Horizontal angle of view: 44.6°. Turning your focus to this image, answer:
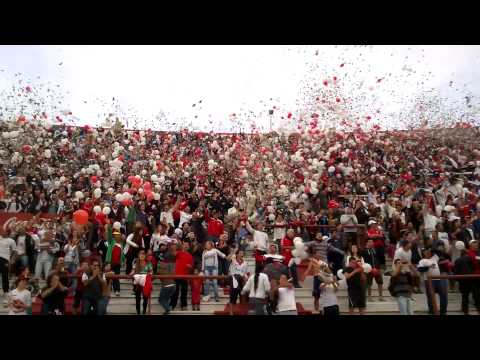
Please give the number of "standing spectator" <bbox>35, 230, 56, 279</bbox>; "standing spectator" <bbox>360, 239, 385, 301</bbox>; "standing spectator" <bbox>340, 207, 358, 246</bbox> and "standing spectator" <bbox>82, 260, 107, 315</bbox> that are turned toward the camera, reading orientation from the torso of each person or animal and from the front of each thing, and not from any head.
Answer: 4

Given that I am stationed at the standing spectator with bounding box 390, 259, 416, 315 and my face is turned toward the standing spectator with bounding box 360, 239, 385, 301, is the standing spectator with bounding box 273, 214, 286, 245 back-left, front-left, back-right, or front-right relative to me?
front-left

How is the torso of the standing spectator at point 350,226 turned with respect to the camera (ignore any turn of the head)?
toward the camera

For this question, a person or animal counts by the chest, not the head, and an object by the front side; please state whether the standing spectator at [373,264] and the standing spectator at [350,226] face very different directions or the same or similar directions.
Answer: same or similar directions

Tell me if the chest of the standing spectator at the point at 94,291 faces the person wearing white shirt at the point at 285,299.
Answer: no

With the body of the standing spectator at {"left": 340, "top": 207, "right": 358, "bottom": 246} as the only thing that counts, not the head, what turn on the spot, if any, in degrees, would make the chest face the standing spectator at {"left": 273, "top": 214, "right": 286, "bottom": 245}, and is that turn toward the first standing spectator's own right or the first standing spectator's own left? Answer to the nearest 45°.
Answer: approximately 135° to the first standing spectator's own right

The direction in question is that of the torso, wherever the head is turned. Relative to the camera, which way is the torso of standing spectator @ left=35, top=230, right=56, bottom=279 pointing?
toward the camera

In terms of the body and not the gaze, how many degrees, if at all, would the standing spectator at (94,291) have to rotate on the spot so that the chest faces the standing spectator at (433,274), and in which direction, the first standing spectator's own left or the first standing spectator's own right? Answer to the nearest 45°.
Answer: approximately 90° to the first standing spectator's own left

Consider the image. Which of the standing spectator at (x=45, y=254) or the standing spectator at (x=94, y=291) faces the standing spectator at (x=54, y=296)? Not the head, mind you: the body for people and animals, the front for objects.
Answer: the standing spectator at (x=45, y=254)

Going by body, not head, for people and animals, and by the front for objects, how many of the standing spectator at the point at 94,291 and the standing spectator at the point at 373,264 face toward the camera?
2

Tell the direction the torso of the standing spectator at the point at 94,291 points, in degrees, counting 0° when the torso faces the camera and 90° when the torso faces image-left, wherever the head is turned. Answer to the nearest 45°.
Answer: approximately 0°
